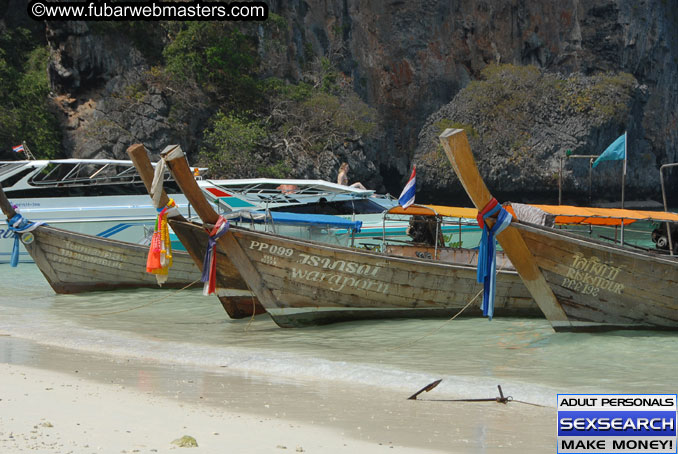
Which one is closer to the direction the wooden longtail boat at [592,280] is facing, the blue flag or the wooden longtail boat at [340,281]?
the wooden longtail boat

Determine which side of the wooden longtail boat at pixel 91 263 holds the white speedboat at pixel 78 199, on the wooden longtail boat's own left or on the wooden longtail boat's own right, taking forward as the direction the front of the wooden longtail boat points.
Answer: on the wooden longtail boat's own right

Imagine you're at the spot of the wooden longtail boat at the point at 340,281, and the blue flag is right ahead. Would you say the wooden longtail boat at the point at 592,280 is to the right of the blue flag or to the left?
right

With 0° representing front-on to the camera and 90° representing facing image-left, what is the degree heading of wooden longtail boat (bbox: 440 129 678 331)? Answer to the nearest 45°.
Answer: approximately 45°

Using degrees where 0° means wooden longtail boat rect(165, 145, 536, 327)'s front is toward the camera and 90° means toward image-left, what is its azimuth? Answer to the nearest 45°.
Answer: approximately 45°

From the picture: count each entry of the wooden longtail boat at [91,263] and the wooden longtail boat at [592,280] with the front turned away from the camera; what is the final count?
0
